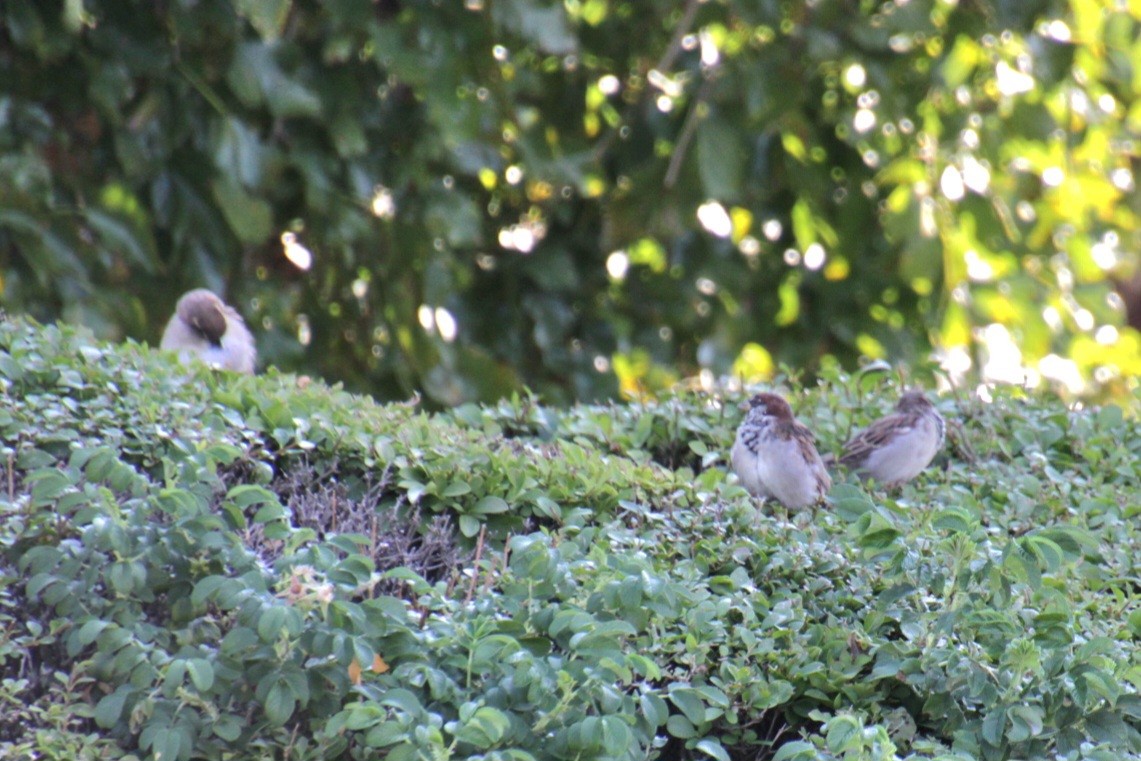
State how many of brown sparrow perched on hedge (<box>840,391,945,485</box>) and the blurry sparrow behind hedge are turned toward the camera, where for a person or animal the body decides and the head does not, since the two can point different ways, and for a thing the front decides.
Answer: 1

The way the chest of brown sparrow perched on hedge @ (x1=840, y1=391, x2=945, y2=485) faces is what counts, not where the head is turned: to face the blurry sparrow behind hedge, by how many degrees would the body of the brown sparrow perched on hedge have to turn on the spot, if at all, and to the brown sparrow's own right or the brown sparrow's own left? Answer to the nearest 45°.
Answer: approximately 180°

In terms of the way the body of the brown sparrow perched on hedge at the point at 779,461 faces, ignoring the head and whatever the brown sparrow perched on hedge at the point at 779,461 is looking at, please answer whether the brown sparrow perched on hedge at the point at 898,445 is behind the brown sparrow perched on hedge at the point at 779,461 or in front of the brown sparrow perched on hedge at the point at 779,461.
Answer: behind

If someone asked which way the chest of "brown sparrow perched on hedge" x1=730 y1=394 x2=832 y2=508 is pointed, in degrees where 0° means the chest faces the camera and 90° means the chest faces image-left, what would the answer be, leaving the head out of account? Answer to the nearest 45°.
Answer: approximately 45°

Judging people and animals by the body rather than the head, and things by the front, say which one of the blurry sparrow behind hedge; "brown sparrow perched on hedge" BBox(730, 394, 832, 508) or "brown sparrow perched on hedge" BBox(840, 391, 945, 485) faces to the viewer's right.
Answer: "brown sparrow perched on hedge" BBox(840, 391, 945, 485)

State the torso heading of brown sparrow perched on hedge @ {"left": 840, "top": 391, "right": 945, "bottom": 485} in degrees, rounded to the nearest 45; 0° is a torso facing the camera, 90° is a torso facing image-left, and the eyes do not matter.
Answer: approximately 270°

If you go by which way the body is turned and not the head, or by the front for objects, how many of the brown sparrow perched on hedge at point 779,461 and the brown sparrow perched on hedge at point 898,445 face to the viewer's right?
1
